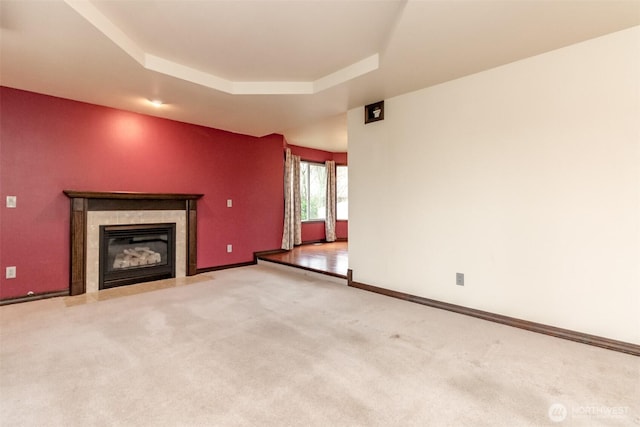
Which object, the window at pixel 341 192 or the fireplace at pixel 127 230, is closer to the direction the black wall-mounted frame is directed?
the fireplace

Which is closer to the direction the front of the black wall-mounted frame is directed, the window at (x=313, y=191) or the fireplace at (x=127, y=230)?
the fireplace

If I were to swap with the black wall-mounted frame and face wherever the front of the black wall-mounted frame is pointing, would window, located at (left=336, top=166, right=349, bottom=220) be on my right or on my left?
on my right

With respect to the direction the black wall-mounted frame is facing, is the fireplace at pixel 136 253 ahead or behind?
ahead

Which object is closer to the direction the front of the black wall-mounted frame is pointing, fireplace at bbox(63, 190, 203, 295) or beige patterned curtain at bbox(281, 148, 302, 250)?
the fireplace

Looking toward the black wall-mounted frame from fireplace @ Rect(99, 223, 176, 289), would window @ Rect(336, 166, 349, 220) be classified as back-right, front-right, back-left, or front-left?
front-left

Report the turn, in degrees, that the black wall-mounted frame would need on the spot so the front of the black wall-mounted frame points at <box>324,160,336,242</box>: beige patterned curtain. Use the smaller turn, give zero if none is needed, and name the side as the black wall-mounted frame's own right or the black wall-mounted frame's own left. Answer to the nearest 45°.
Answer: approximately 135° to the black wall-mounted frame's own right

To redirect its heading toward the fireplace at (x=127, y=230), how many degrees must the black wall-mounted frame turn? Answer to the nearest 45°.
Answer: approximately 45° to its right

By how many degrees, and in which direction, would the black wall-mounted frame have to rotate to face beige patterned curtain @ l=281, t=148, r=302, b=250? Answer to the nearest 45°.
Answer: approximately 90° to its right

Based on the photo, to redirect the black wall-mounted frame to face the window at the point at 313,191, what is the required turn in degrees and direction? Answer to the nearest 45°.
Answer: approximately 90° to its right

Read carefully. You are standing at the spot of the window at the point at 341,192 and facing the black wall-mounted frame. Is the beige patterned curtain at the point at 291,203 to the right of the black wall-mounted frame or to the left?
right

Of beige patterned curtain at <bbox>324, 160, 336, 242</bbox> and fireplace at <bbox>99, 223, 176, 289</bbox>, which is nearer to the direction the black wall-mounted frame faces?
the fireplace
